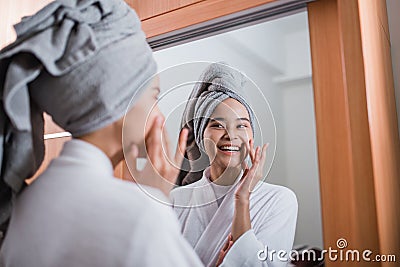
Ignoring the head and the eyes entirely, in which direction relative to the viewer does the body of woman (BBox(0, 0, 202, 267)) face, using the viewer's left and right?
facing away from the viewer and to the right of the viewer

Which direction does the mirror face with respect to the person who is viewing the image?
facing the viewer and to the left of the viewer

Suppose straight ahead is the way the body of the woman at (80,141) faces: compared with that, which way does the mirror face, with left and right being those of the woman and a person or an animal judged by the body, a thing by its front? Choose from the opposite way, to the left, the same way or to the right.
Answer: the opposite way
